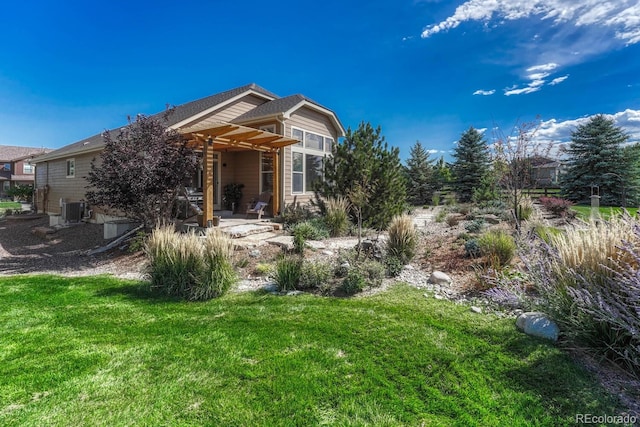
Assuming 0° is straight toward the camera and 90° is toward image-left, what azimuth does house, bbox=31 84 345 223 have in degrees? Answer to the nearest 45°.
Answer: approximately 315°

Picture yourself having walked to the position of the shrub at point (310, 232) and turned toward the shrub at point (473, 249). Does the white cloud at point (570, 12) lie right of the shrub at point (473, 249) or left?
left

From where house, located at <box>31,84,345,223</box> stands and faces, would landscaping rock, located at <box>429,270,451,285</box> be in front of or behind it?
in front

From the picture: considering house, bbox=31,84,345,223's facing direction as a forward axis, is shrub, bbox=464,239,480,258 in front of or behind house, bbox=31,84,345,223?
in front

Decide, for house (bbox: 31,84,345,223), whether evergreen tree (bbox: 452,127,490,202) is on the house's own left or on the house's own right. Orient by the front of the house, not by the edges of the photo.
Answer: on the house's own left
